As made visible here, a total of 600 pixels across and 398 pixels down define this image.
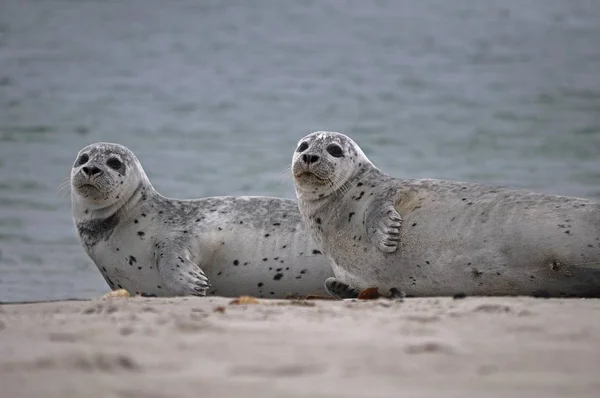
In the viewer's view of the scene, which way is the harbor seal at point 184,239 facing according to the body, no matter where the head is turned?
to the viewer's left

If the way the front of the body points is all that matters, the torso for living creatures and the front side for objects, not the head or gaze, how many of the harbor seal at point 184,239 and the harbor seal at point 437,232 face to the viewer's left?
2

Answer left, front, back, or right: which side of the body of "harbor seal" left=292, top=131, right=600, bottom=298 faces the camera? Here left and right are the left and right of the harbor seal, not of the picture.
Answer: left

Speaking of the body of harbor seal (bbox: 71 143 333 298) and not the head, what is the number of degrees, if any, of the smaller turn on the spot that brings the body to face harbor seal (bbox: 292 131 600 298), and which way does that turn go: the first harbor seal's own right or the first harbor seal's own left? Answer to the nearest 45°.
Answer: approximately 135° to the first harbor seal's own left
